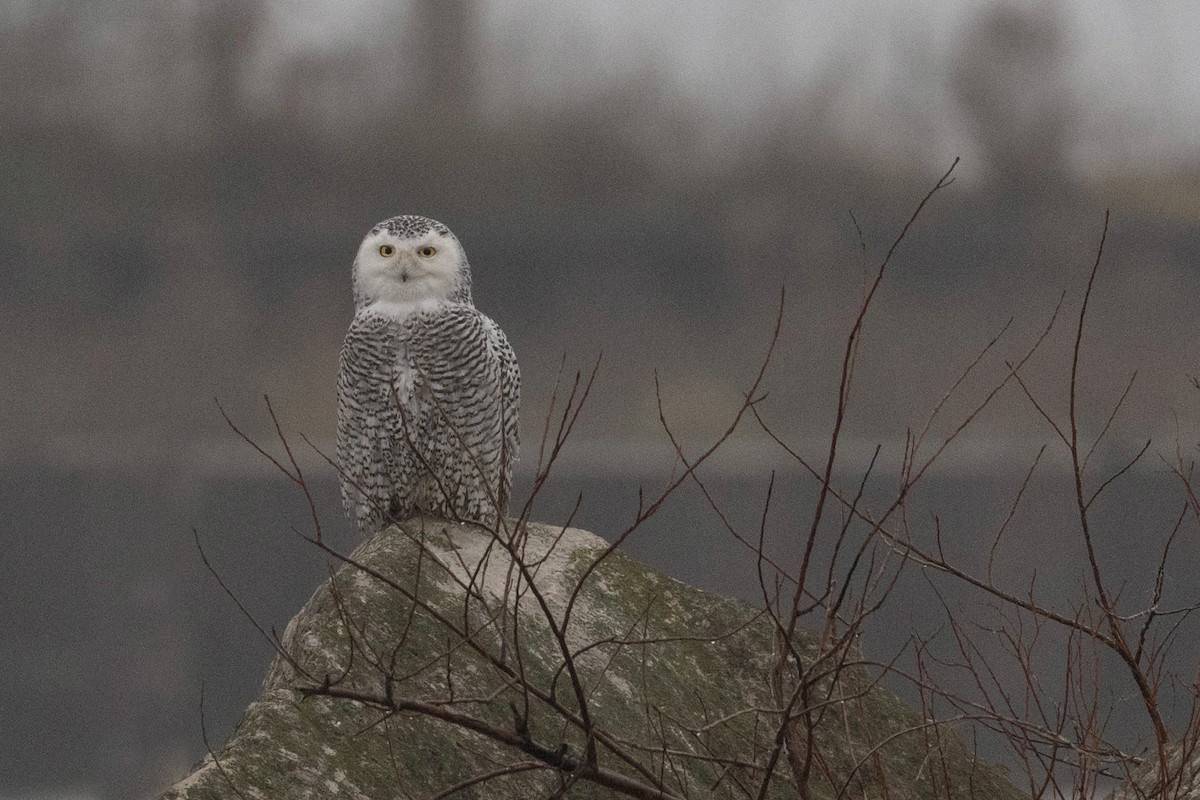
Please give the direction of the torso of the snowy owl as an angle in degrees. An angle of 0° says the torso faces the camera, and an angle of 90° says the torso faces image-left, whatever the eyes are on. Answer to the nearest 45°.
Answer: approximately 0°
